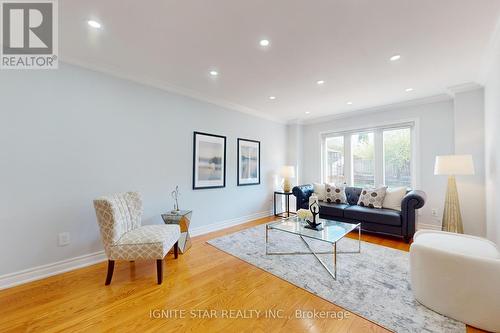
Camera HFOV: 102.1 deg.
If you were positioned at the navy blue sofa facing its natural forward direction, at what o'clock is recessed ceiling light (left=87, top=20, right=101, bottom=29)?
The recessed ceiling light is roughly at 12 o'clock from the navy blue sofa.

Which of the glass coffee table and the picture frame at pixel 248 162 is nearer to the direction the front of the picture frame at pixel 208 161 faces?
the glass coffee table

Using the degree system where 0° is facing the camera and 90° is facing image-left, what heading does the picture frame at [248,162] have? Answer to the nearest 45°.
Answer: approximately 315°

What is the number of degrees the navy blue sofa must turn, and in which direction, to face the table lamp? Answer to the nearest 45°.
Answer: approximately 45° to its right

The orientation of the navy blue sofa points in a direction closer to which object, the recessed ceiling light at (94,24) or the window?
the recessed ceiling light
